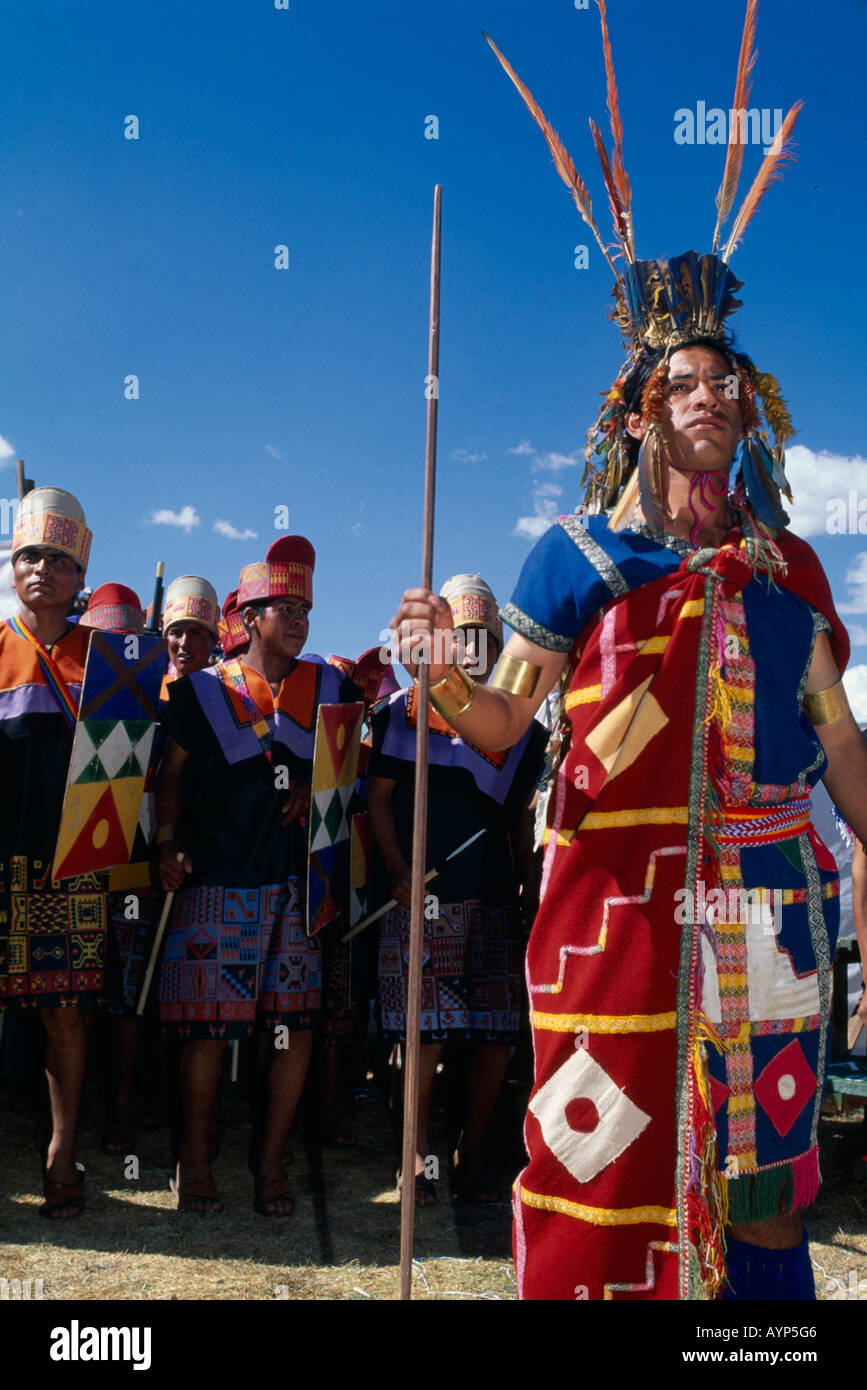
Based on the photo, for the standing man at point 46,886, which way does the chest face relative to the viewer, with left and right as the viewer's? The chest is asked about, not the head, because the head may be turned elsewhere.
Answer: facing the viewer

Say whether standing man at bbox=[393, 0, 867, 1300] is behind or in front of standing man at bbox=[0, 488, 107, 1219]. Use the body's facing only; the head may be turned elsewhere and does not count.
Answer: in front

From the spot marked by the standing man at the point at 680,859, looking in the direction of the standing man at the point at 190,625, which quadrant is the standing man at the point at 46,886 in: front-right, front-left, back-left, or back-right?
front-left

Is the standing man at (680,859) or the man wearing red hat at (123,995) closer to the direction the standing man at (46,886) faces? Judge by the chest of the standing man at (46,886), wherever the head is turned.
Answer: the standing man

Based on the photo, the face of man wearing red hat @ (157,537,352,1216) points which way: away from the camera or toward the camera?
toward the camera

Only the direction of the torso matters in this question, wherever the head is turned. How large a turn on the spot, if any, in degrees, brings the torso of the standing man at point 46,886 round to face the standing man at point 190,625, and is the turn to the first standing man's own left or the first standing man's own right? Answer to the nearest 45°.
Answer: approximately 180°
